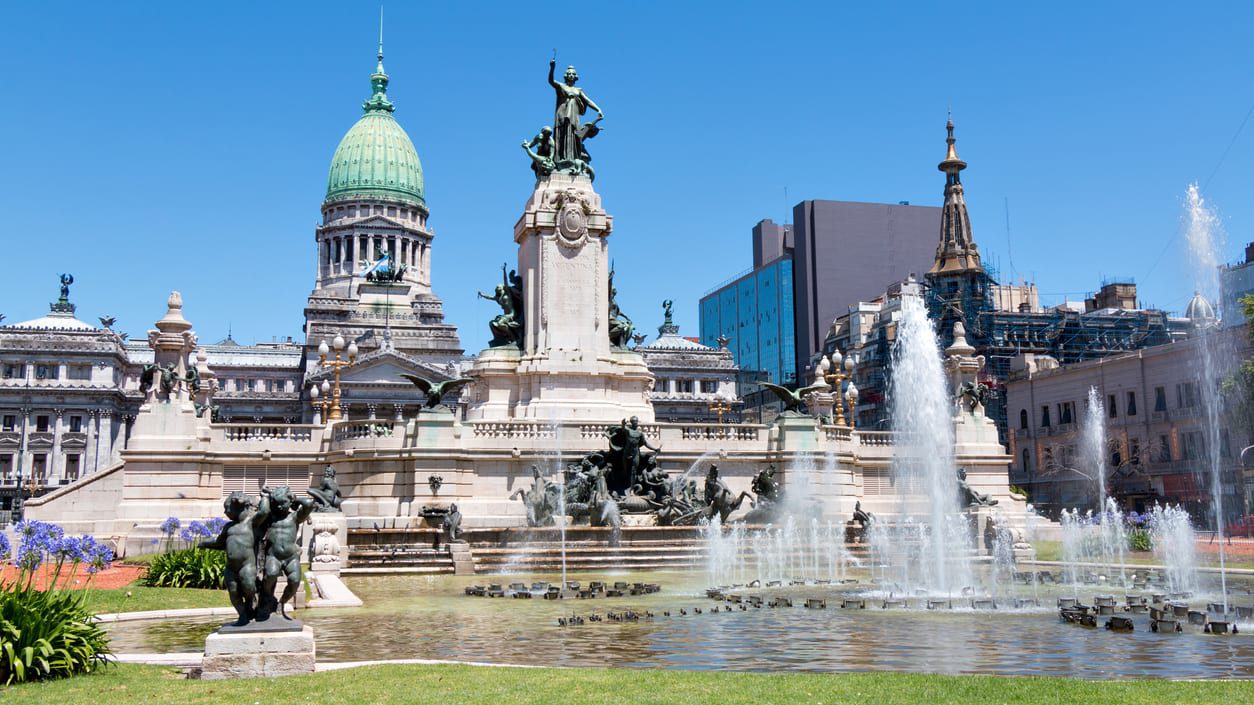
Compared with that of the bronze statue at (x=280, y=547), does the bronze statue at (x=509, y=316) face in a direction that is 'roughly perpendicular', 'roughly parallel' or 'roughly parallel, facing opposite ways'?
roughly perpendicular

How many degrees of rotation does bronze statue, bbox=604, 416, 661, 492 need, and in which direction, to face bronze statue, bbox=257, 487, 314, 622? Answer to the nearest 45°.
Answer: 0° — it already faces it

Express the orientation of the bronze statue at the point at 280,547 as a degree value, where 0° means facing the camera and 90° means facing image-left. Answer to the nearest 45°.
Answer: approximately 0°

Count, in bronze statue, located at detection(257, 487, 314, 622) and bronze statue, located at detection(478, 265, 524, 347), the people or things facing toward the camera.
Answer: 1

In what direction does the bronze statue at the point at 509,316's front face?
to the viewer's left

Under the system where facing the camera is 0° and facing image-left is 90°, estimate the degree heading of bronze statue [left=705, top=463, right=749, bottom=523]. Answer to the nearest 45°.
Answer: approximately 315°

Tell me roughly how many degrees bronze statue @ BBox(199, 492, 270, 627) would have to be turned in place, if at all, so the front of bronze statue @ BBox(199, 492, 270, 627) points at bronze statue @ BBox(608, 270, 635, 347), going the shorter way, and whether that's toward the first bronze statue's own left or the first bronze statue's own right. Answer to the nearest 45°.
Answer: approximately 180°

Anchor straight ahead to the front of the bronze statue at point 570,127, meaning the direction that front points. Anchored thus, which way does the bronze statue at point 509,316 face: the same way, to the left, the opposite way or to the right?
to the right

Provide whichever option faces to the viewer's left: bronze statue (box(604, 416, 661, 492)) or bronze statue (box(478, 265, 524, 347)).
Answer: bronze statue (box(478, 265, 524, 347))

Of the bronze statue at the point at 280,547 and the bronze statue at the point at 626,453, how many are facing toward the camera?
2

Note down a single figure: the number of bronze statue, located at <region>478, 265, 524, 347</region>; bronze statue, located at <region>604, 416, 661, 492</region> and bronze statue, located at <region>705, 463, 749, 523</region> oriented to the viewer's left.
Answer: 1

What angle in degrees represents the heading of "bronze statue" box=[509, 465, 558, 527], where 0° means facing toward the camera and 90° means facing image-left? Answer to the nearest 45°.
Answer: approximately 45°

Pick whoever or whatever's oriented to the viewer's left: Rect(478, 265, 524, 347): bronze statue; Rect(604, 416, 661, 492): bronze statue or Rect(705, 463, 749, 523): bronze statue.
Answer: Rect(478, 265, 524, 347): bronze statue

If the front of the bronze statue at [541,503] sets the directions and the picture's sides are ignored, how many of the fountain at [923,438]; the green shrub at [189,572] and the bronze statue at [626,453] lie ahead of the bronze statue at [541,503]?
1
